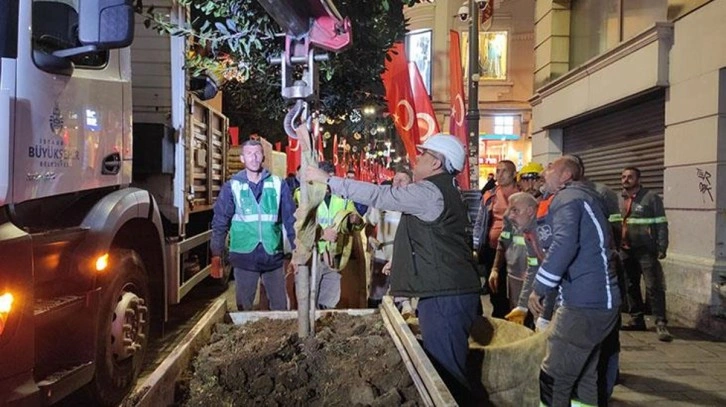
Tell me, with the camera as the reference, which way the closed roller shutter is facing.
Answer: facing the viewer and to the left of the viewer

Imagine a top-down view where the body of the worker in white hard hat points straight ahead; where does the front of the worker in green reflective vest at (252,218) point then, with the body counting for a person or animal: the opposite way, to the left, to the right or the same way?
to the left

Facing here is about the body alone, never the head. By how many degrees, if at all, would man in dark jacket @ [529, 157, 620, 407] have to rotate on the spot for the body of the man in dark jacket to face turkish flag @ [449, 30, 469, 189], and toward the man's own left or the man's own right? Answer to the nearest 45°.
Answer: approximately 90° to the man's own right

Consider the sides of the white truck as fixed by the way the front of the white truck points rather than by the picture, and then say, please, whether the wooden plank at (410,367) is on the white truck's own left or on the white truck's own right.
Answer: on the white truck's own left

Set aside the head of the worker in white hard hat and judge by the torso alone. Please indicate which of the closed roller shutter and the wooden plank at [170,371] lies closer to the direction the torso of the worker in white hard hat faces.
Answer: the wooden plank

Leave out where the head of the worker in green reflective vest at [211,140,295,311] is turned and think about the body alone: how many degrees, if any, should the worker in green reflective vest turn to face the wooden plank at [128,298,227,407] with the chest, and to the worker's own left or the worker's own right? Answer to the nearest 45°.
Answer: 0° — they already face it

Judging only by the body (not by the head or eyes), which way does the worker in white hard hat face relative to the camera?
to the viewer's left

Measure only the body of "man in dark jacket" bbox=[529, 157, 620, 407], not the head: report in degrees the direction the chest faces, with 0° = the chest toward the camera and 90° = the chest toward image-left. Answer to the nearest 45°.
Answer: approximately 90°

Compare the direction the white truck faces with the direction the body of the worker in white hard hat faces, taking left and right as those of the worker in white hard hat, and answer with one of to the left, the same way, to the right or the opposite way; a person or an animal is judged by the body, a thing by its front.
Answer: to the left

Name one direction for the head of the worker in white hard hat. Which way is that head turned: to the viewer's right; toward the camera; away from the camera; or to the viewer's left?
to the viewer's left

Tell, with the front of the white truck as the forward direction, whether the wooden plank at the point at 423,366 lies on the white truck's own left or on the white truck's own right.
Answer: on the white truck's own left

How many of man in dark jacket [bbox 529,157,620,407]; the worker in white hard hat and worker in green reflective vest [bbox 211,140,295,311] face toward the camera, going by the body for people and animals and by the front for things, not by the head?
1

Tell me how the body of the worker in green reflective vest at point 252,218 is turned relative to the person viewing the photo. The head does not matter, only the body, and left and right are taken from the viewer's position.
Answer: facing the viewer

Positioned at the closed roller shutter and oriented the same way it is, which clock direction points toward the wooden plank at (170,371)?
The wooden plank is roughly at 11 o'clock from the closed roller shutter.
